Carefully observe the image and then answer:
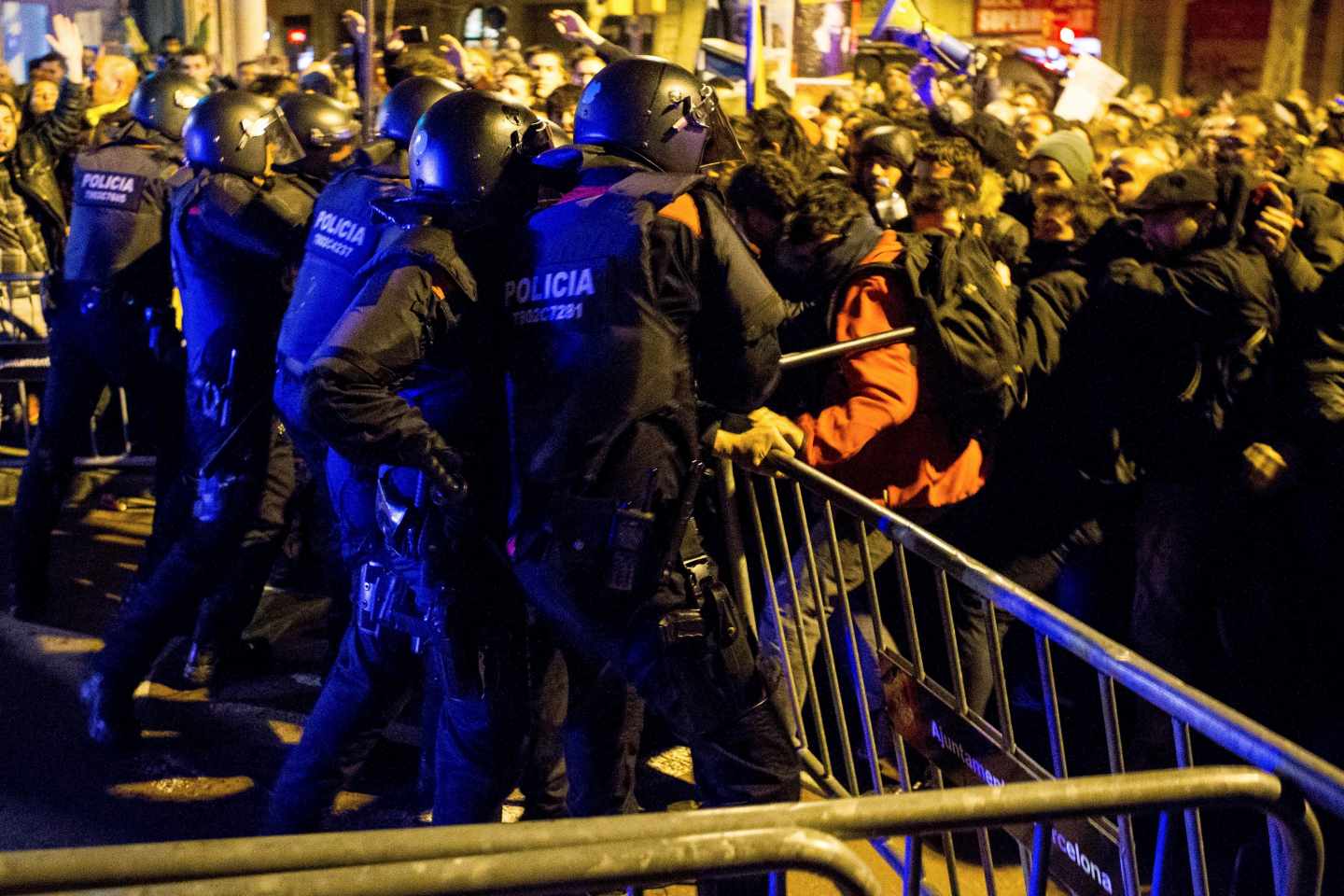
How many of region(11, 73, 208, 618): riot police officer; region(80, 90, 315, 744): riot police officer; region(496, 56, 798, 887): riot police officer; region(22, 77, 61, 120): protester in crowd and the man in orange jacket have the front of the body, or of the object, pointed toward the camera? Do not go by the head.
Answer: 1

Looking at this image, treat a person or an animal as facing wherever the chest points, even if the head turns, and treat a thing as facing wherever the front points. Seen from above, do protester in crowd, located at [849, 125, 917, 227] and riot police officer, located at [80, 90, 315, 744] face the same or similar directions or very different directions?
very different directions

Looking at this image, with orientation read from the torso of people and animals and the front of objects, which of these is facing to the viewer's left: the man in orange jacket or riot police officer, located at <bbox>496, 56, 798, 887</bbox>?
the man in orange jacket

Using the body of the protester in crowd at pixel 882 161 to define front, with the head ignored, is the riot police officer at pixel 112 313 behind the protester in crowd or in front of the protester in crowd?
in front

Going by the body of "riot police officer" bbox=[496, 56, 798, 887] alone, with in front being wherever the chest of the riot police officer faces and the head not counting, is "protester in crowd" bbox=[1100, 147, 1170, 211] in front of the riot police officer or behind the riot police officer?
in front

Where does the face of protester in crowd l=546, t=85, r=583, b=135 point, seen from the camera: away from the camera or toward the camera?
toward the camera

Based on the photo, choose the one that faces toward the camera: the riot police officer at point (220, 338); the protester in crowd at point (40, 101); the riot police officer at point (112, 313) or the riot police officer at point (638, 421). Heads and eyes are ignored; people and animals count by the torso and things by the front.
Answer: the protester in crowd

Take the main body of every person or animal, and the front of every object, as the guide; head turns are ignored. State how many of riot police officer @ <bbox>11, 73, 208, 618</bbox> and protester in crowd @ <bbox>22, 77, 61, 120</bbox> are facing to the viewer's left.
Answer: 0

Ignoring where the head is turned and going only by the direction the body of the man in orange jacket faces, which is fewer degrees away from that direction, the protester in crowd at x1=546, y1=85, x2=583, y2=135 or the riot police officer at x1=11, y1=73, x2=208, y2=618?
the riot police officer

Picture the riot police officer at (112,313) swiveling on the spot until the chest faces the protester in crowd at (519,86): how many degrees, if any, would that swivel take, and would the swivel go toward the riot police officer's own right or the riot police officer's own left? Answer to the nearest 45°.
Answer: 0° — they already face them

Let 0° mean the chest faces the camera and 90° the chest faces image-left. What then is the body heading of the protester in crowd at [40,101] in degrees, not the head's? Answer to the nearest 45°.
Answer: approximately 0°

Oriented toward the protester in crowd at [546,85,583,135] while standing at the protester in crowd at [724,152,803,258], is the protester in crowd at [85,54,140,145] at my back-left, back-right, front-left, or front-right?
front-left

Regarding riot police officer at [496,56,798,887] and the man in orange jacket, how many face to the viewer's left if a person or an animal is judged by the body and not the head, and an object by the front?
1

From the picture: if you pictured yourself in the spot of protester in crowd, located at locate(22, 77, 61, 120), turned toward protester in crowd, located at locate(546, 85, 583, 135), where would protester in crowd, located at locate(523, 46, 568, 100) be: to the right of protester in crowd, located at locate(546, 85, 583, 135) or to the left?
left
